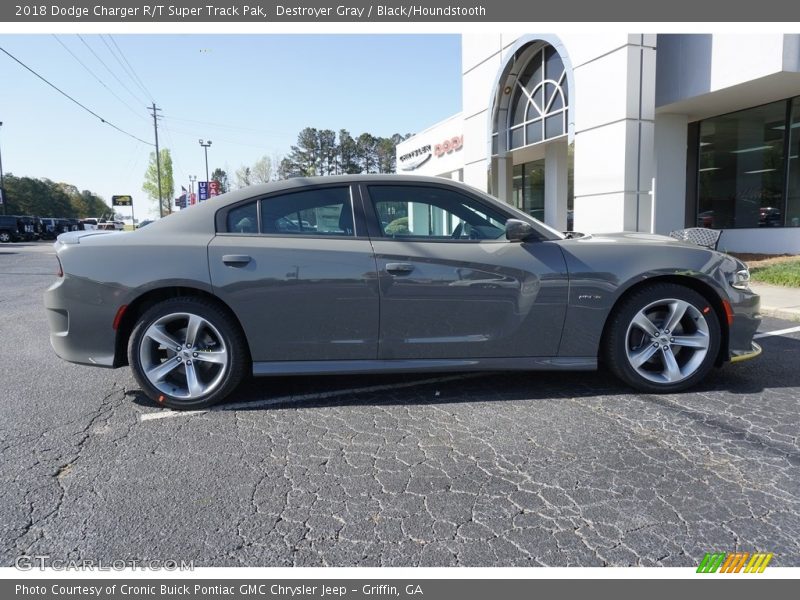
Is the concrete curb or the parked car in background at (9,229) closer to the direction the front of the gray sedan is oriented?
the concrete curb

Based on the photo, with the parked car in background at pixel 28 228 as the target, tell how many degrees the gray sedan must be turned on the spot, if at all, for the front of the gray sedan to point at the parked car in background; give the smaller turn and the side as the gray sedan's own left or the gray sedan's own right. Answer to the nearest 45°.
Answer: approximately 135° to the gray sedan's own left

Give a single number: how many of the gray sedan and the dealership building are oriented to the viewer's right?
1

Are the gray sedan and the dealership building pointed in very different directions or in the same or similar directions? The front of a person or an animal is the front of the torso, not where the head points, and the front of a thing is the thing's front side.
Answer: very different directions

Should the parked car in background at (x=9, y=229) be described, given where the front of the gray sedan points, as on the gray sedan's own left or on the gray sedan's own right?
on the gray sedan's own left

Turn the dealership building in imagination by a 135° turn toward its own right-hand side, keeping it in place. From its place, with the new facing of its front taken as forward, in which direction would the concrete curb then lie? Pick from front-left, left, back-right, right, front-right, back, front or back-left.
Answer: back

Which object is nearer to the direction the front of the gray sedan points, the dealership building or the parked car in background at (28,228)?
the dealership building

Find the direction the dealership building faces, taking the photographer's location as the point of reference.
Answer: facing the viewer and to the left of the viewer

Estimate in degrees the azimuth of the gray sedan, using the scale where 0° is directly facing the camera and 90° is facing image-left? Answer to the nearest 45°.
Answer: approximately 270°
